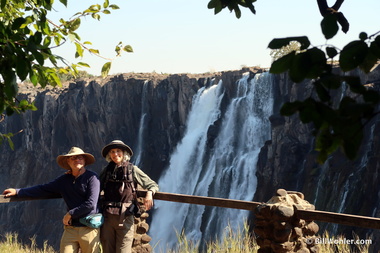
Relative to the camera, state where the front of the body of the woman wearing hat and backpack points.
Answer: toward the camera

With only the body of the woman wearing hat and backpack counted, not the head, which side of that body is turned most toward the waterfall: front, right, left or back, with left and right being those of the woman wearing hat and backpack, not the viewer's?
back

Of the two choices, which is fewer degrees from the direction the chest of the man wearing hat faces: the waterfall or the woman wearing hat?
the woman wearing hat
